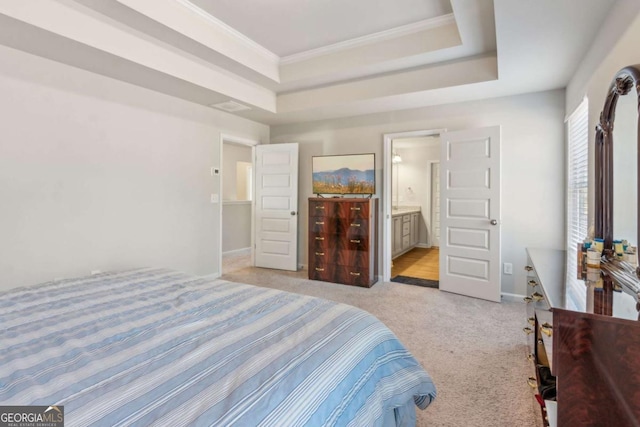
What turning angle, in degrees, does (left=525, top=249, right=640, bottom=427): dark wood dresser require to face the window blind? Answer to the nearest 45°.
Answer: approximately 90° to its right

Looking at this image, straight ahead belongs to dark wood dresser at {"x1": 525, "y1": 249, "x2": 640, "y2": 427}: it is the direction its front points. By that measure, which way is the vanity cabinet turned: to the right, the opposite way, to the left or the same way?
the opposite way

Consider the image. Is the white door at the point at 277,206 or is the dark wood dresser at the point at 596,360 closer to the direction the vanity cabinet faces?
the dark wood dresser

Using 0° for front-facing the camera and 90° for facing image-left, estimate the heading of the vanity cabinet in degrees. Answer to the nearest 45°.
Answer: approximately 315°

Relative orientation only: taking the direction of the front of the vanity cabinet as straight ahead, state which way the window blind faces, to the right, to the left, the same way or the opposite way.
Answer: the opposite way

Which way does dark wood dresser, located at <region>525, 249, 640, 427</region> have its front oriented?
to the viewer's left

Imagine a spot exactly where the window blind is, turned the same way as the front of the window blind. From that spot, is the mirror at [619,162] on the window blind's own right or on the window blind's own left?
on the window blind's own left

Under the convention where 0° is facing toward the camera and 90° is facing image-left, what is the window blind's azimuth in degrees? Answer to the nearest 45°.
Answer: approximately 90°
